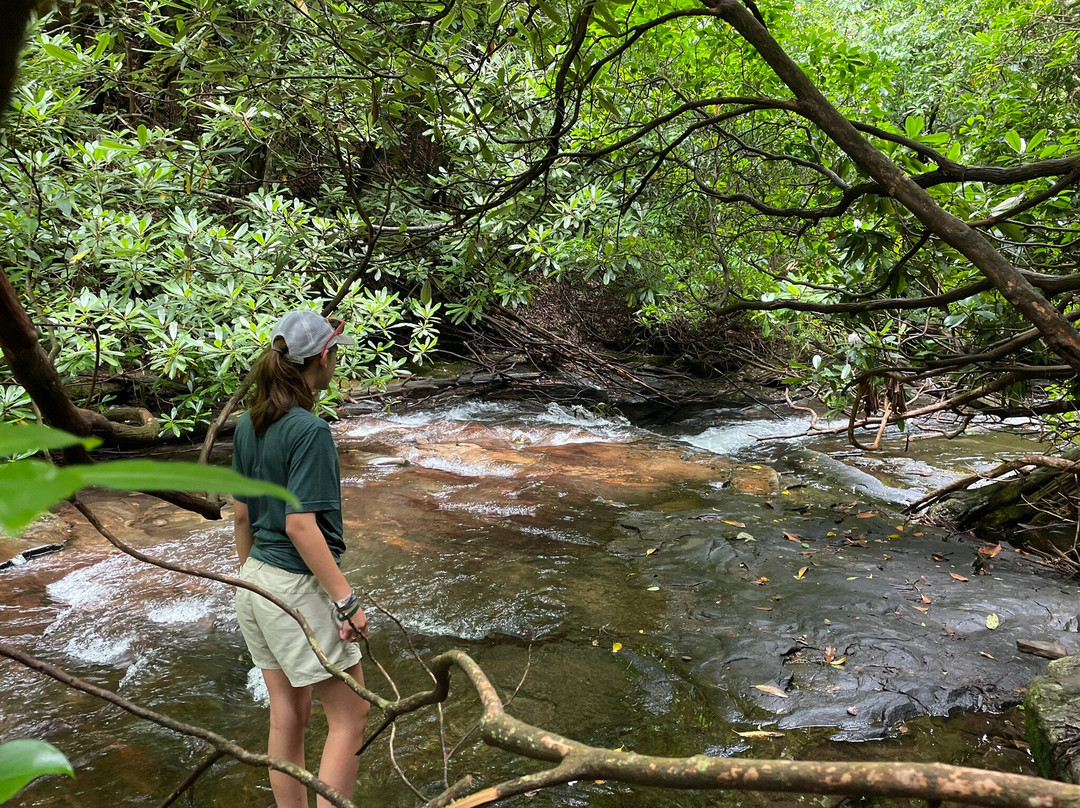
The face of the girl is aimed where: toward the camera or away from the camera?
away from the camera

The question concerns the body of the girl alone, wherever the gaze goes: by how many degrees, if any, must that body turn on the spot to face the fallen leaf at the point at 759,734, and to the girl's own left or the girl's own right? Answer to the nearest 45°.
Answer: approximately 45° to the girl's own right

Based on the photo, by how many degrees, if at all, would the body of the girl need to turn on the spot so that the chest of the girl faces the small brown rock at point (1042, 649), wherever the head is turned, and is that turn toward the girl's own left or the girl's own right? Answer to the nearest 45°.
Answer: approximately 45° to the girl's own right

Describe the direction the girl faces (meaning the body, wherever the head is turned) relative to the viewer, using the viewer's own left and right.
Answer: facing away from the viewer and to the right of the viewer
